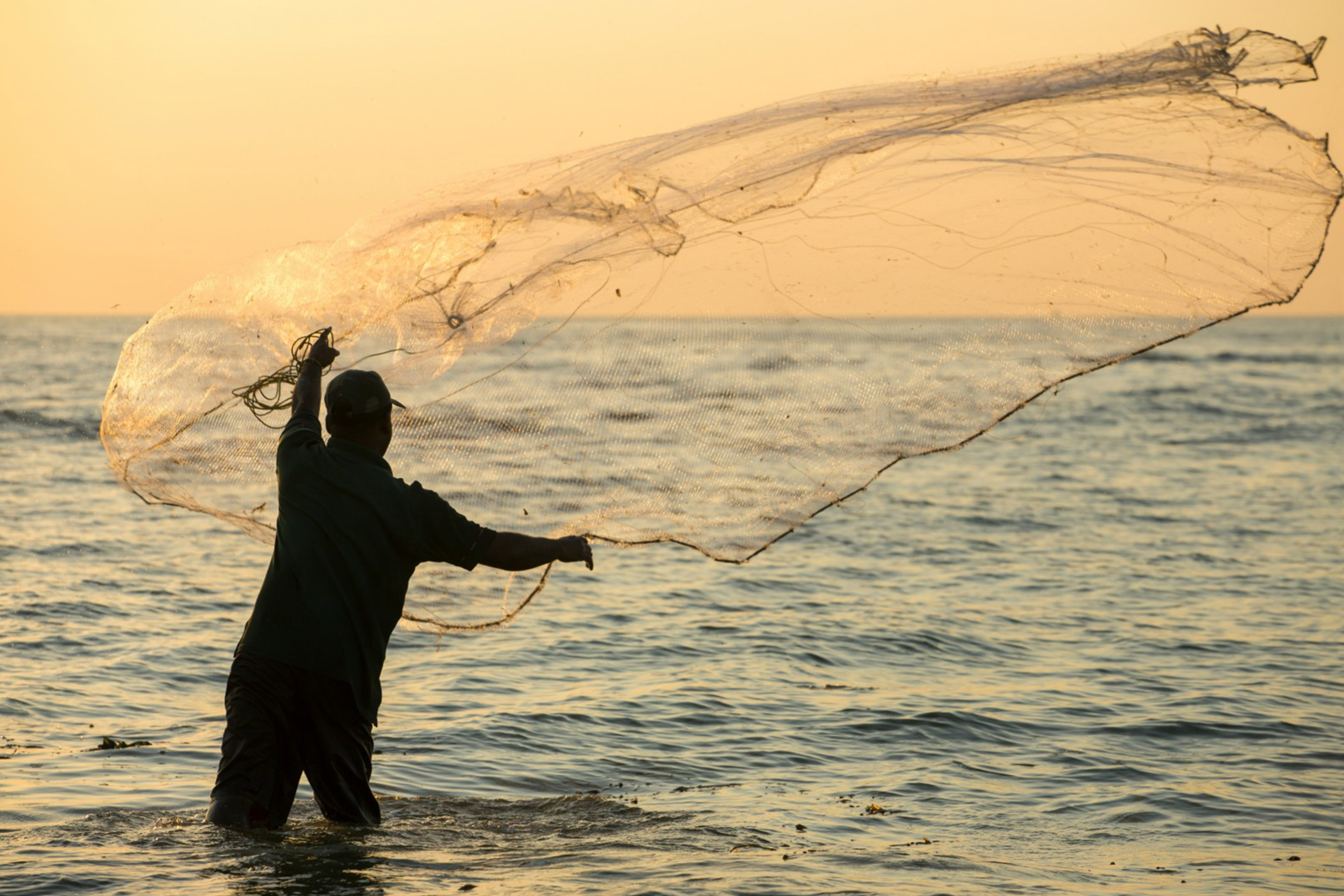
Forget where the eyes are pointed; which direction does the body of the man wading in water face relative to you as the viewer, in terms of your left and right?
facing away from the viewer and to the right of the viewer
